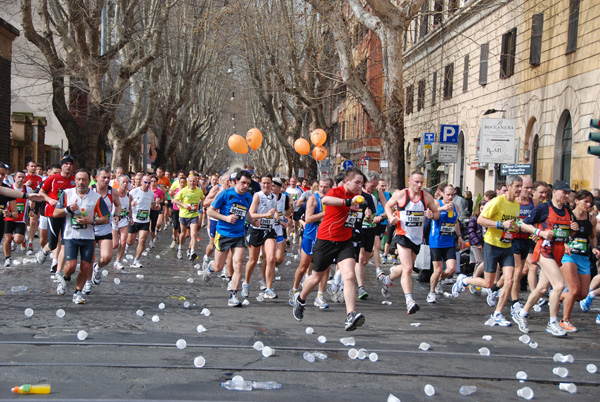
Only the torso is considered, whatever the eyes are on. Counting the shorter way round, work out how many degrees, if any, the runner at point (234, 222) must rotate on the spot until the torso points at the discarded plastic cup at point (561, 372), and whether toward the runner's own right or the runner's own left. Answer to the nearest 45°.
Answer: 0° — they already face it

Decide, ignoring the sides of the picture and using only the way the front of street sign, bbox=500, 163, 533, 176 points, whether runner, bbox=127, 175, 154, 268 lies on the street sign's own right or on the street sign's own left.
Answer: on the street sign's own right

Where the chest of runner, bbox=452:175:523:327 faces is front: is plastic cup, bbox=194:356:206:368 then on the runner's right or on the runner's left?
on the runner's right

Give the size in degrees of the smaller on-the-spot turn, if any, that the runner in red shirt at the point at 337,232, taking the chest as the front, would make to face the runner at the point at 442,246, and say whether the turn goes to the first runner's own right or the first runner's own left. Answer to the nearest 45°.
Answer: approximately 90° to the first runner's own left

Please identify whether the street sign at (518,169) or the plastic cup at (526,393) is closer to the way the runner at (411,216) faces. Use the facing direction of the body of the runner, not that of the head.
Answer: the plastic cup

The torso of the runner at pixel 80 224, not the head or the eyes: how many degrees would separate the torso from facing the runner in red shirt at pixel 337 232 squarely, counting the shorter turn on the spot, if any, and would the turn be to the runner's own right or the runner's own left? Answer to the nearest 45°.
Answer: approximately 45° to the runner's own left

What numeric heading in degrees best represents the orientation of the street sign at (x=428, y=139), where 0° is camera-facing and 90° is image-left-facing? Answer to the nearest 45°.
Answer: approximately 0°
